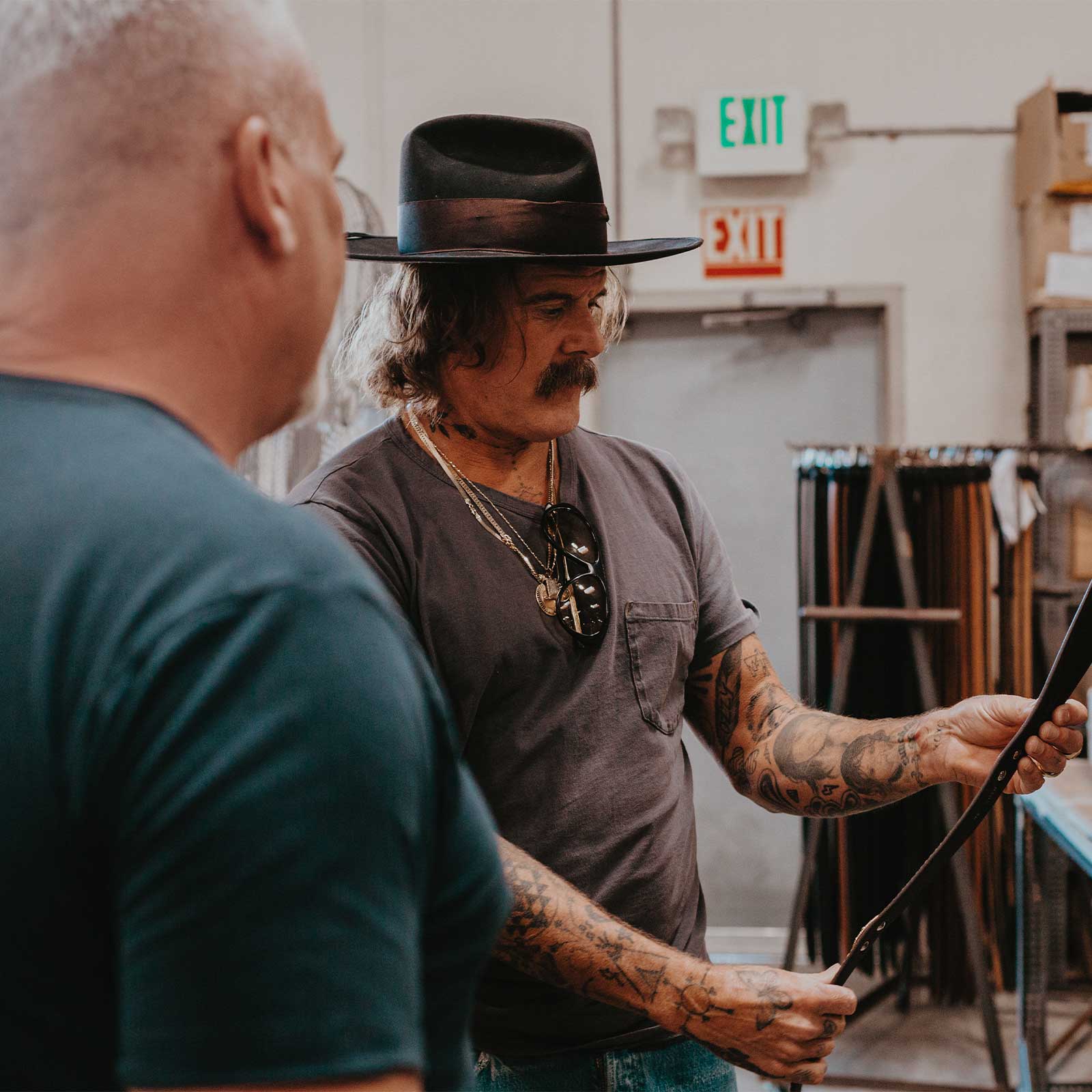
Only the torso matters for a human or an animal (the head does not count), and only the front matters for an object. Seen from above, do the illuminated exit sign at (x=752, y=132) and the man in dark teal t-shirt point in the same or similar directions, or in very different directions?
very different directions

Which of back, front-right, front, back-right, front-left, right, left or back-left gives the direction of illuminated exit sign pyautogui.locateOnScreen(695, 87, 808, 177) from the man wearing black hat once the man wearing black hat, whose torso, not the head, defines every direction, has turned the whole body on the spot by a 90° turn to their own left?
front-left

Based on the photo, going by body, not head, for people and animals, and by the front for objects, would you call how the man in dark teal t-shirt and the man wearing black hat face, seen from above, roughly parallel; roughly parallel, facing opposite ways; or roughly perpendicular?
roughly perpendicular

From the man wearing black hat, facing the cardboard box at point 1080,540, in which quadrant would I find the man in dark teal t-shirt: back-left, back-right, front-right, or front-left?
back-right

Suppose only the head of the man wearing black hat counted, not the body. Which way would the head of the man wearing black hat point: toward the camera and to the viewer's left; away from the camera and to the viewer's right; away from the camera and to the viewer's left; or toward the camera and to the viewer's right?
toward the camera and to the viewer's right

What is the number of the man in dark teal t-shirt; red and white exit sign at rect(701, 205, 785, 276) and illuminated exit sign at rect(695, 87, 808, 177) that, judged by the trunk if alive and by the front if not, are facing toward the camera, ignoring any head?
2

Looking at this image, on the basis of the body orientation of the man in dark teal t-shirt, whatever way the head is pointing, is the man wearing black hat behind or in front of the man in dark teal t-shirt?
in front

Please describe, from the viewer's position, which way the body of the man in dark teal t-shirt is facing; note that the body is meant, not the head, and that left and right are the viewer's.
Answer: facing away from the viewer and to the right of the viewer
